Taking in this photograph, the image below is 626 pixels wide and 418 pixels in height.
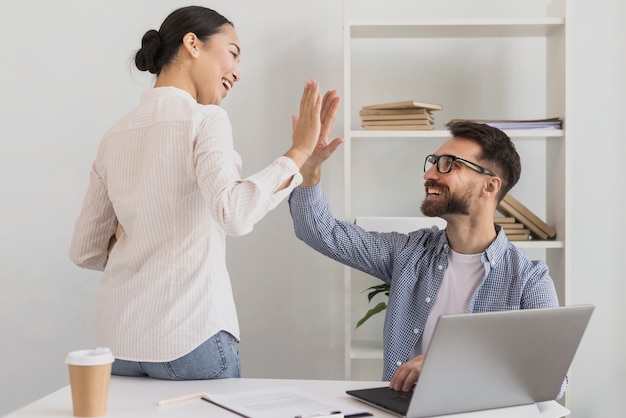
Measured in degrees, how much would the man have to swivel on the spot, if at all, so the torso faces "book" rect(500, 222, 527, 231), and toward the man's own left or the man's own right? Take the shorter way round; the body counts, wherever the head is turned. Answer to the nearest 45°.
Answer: approximately 180°

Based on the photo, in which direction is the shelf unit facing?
toward the camera

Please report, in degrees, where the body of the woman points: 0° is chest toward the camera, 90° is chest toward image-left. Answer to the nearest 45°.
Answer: approximately 225°

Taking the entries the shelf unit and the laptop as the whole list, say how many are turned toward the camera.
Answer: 1

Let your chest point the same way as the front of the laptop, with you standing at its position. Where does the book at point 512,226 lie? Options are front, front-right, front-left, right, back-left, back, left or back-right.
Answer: front-right

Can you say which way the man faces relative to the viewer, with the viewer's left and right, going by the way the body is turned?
facing the viewer and to the left of the viewer

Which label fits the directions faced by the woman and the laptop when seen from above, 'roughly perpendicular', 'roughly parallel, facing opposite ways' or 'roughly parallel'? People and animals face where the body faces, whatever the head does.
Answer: roughly perpendicular

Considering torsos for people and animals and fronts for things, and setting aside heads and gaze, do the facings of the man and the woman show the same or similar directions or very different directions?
very different directions

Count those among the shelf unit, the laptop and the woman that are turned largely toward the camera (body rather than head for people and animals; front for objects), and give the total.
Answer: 1

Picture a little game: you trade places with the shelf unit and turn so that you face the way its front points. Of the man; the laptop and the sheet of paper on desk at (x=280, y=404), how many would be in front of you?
3

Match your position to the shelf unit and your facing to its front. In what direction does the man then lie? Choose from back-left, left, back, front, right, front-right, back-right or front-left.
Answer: front

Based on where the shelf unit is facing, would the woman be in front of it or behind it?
in front

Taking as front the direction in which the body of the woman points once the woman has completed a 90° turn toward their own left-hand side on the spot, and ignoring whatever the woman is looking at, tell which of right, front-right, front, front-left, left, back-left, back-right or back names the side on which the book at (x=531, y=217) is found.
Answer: right

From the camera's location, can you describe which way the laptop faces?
facing away from the viewer and to the left of the viewer

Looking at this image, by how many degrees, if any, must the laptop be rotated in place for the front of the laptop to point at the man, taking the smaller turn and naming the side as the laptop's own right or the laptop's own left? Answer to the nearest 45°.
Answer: approximately 45° to the laptop's own right

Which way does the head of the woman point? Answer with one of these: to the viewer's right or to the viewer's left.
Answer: to the viewer's right

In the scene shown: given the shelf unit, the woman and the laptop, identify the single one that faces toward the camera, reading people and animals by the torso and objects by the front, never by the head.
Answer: the shelf unit

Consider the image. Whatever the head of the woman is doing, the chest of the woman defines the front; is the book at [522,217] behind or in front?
in front
